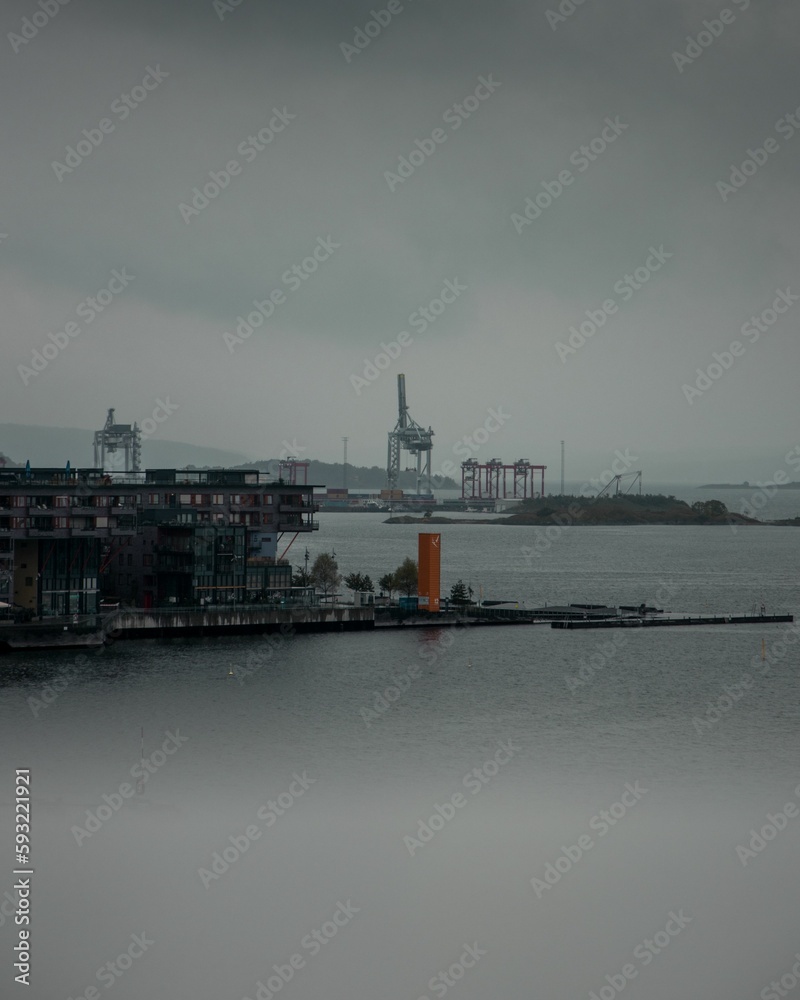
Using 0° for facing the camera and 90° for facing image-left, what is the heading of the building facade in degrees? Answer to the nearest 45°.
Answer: approximately 0°

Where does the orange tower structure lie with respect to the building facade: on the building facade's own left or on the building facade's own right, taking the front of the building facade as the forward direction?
on the building facade's own left

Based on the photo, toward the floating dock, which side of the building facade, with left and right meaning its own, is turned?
left

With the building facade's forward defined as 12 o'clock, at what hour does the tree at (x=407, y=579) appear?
The tree is roughly at 8 o'clock from the building facade.

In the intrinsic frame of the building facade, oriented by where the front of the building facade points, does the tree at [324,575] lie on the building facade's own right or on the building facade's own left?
on the building facade's own left
